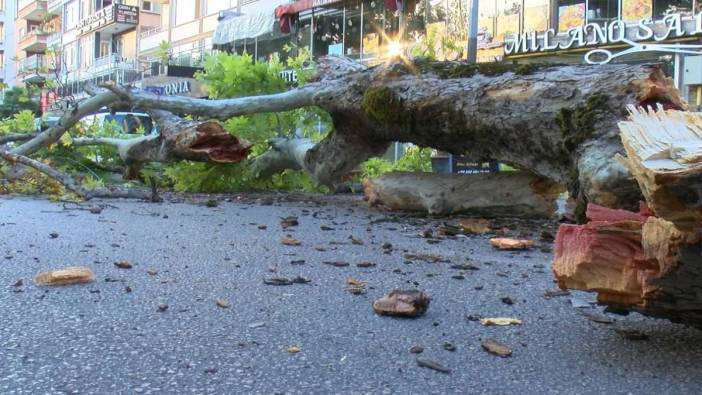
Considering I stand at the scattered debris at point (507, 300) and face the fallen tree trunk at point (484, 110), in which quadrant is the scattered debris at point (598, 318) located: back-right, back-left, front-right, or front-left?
back-right

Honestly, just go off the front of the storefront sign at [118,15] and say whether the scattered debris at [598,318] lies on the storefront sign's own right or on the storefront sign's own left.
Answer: on the storefront sign's own left

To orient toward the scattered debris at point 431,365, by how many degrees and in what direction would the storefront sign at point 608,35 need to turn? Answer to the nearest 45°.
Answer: approximately 45° to its left

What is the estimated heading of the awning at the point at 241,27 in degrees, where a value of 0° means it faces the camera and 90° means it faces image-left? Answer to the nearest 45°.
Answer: approximately 45°

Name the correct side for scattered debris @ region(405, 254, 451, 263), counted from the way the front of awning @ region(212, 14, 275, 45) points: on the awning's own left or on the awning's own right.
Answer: on the awning's own left
